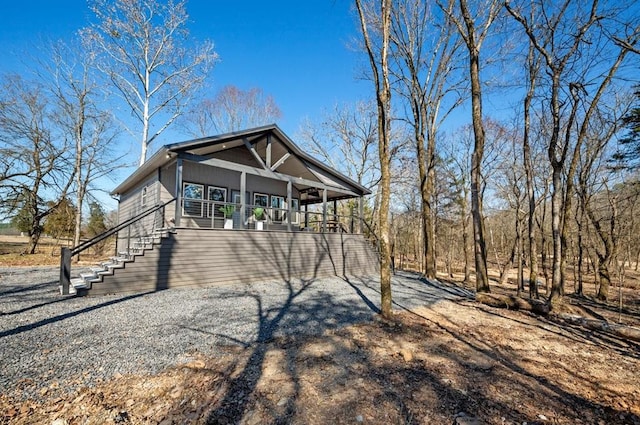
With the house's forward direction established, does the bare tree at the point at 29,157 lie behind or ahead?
behind

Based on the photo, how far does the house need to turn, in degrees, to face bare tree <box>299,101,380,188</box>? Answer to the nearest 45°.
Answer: approximately 90° to its left

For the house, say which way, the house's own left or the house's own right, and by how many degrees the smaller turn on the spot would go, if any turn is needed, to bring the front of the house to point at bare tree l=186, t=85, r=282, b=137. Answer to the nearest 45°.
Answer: approximately 135° to the house's own left

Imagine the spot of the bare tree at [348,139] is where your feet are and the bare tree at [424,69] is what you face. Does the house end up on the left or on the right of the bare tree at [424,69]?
right

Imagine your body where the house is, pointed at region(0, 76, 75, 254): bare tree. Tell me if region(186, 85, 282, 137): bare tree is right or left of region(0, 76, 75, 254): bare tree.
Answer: right

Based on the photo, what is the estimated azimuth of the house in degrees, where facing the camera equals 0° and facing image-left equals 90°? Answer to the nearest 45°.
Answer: approximately 315°
